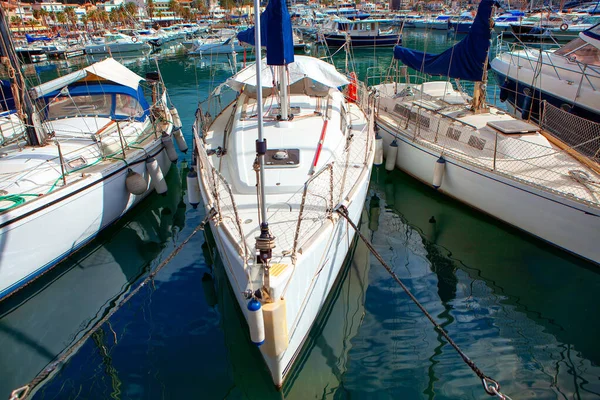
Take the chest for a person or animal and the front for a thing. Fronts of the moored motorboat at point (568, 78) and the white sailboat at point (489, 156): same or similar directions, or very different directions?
very different directions

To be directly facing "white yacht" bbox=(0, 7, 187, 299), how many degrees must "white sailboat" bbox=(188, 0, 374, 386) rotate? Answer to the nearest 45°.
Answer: approximately 135° to its right

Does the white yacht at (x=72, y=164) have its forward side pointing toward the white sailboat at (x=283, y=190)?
no

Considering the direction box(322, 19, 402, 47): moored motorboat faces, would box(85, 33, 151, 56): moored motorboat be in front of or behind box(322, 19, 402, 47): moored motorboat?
in front

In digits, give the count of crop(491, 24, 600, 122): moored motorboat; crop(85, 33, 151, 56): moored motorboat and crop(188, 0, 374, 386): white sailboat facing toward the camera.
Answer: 1

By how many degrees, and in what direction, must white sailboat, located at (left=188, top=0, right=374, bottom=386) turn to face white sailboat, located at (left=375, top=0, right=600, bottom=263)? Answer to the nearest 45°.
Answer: approximately 135° to its left

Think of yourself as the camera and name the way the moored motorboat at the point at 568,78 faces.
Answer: facing away from the viewer and to the left of the viewer

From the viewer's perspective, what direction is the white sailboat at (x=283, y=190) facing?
toward the camera

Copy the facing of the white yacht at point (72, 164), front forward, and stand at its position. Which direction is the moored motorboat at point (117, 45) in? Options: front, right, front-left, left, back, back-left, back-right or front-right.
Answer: back-right

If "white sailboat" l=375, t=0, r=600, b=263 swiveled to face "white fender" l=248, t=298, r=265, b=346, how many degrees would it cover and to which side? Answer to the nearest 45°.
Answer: approximately 45° to its right

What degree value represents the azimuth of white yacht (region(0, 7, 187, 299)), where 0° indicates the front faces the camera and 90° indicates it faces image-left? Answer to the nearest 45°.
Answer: approximately 45°

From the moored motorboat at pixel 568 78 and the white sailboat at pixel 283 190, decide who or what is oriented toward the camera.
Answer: the white sailboat

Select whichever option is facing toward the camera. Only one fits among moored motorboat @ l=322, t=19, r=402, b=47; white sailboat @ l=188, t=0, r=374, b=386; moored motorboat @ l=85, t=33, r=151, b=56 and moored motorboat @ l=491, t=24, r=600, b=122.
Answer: the white sailboat

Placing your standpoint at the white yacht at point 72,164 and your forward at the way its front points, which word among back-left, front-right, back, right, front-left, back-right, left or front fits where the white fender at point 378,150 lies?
back-left
